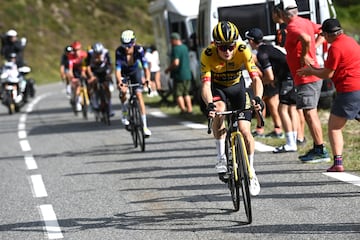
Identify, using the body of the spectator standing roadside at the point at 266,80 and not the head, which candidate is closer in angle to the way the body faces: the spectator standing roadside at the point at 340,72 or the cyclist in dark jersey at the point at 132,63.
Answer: the cyclist in dark jersey

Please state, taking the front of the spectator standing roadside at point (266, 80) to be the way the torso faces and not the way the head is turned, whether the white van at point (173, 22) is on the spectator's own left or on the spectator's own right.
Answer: on the spectator's own right

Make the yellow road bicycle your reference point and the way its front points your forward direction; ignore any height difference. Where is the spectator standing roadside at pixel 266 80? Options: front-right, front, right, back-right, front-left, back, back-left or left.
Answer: back

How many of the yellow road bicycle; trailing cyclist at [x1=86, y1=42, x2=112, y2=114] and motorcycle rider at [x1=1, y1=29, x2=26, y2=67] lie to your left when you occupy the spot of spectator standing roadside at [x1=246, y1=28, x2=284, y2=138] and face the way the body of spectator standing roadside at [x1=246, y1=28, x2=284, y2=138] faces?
1

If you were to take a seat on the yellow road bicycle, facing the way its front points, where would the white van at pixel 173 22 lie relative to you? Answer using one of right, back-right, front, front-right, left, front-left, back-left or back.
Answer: back

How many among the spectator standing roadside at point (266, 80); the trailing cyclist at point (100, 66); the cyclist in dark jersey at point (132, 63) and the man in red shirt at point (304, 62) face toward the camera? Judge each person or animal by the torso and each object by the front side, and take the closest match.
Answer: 2

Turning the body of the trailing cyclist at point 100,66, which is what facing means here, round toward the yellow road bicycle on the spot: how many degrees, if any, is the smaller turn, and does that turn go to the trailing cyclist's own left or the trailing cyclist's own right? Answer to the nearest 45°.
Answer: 0° — they already face it

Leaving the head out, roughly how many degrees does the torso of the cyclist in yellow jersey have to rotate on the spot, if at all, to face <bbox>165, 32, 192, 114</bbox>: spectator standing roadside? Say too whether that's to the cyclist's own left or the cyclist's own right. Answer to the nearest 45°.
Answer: approximately 180°

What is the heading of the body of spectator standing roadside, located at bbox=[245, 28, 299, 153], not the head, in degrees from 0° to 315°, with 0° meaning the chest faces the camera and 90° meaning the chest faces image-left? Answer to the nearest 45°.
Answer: approximately 90°
